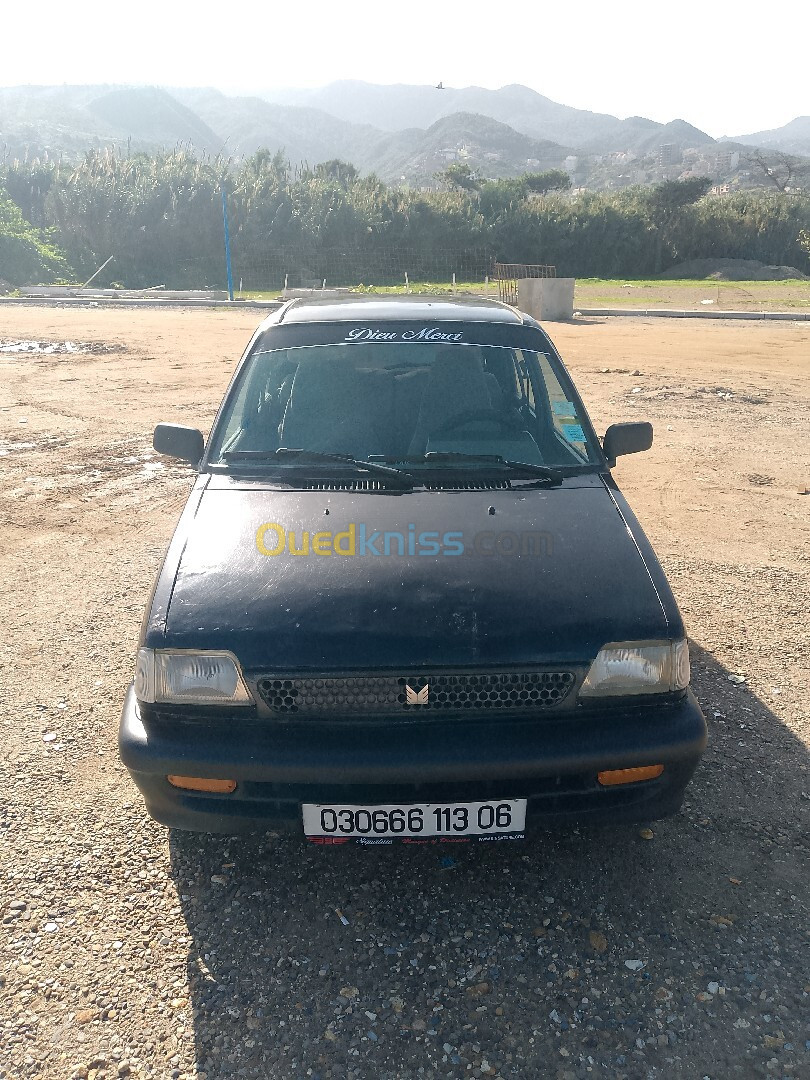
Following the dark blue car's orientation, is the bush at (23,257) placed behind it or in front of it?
behind

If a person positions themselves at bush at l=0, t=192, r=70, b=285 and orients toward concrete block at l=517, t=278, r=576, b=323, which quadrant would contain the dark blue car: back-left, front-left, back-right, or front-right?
front-right

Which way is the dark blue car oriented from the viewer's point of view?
toward the camera

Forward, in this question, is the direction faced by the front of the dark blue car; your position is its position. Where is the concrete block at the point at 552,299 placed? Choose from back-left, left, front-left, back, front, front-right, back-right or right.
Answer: back
